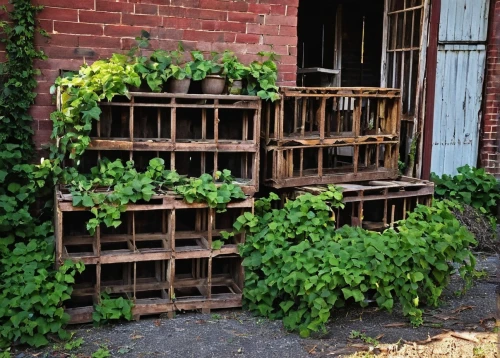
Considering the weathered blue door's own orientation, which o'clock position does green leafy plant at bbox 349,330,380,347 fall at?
The green leafy plant is roughly at 12 o'clock from the weathered blue door.

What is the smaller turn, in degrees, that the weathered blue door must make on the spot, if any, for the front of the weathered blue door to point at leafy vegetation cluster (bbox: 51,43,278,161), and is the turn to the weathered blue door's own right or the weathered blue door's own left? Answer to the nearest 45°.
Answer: approximately 45° to the weathered blue door's own right

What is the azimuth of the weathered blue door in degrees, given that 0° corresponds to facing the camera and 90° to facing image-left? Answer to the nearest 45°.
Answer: approximately 0°
